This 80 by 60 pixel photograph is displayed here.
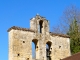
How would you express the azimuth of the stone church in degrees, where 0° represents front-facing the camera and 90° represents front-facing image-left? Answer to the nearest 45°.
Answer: approximately 315°
